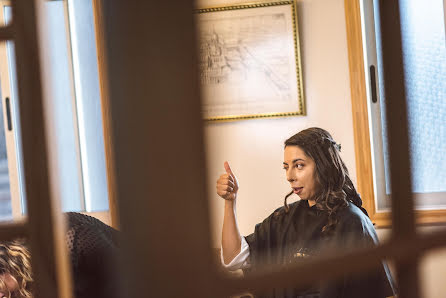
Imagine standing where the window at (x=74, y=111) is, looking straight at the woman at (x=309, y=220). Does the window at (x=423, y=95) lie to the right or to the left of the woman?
left

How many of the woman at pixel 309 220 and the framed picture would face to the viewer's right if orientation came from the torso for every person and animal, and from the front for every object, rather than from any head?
0

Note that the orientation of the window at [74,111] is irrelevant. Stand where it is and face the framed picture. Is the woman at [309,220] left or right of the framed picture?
right

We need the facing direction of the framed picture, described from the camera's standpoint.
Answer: facing the viewer

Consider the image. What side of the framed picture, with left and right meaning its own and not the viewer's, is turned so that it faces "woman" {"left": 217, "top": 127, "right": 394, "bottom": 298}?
front

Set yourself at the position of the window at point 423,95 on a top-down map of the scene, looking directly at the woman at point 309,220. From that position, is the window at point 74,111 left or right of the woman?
right

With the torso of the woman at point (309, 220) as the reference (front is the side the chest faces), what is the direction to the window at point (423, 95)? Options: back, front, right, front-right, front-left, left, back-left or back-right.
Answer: back

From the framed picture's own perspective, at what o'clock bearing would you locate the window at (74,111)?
The window is roughly at 3 o'clock from the framed picture.

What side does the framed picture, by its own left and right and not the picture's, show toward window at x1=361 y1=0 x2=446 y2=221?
left

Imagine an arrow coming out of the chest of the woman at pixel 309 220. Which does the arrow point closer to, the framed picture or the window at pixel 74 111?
the window

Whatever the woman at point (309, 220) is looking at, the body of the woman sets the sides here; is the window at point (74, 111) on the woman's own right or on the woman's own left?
on the woman's own right
